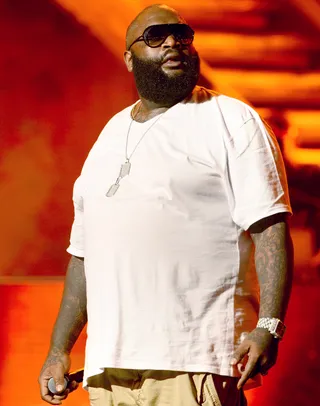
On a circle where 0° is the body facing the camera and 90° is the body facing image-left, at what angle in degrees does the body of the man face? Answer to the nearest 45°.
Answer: approximately 45°
